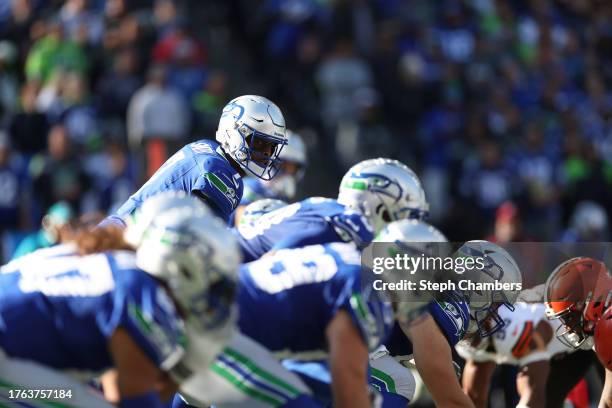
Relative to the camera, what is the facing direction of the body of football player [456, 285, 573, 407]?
to the viewer's left

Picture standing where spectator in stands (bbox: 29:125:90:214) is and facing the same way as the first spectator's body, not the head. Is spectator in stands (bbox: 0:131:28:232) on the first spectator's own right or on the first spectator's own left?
on the first spectator's own right

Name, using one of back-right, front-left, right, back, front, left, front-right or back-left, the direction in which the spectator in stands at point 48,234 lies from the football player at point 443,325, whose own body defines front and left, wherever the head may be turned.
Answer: back-left

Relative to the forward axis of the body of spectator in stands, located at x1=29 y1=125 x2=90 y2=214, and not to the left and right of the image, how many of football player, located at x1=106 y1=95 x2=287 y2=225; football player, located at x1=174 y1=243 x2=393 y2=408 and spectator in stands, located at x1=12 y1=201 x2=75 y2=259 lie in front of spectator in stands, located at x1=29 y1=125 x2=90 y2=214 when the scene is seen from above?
3

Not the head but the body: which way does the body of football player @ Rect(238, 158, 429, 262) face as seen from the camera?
to the viewer's right

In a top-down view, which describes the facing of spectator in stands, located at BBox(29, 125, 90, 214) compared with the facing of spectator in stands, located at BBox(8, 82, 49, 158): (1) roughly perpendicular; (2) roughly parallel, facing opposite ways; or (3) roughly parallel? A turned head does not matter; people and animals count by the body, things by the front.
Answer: roughly parallel

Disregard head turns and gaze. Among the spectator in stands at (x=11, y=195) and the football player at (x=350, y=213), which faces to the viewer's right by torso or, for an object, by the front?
the football player

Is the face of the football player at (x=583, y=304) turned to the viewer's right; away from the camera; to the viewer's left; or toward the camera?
to the viewer's left

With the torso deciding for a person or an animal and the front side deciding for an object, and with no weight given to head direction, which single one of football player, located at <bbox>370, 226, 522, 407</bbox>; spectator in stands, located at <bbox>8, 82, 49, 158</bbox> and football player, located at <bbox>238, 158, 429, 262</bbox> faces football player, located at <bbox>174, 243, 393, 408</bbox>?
the spectator in stands

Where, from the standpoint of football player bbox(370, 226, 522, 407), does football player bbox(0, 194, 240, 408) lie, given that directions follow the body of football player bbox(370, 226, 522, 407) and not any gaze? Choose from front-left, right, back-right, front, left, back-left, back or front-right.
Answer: back-right

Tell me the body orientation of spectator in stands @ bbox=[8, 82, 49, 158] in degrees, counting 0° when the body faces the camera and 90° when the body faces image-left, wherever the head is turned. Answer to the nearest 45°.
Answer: approximately 0°

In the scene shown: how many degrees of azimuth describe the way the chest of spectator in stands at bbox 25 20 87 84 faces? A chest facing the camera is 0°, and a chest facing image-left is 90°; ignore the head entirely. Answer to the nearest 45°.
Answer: approximately 0°

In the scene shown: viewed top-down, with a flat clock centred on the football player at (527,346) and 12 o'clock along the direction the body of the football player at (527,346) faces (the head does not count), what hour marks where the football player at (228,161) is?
the football player at (228,161) is roughly at 12 o'clock from the football player at (527,346).

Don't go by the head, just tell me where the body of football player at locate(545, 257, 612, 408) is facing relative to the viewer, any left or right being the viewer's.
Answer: facing to the left of the viewer

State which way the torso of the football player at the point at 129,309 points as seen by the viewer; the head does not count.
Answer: to the viewer's right

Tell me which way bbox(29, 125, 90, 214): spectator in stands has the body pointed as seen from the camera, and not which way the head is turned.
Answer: toward the camera
